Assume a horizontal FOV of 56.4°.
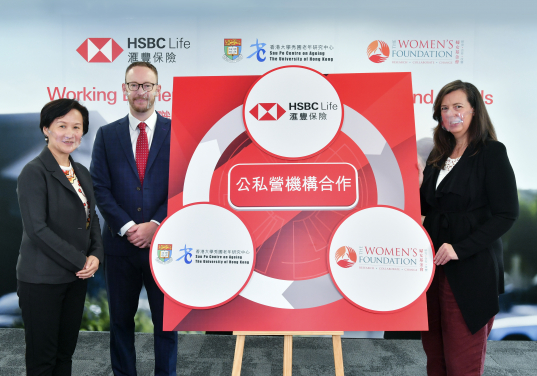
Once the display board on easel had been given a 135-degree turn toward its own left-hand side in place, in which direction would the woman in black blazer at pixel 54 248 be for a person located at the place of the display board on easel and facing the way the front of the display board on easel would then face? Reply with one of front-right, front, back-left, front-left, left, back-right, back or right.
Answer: back-left

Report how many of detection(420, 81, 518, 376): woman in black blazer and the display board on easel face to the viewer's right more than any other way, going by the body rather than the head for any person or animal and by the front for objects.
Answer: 0

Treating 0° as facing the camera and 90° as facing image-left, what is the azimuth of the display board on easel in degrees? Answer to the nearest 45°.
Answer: approximately 0°

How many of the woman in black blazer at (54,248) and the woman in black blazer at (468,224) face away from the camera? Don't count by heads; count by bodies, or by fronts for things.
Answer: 0

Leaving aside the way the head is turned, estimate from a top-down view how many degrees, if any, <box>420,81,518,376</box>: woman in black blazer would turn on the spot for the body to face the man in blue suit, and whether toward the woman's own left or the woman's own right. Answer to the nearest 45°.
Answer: approximately 45° to the woman's own right

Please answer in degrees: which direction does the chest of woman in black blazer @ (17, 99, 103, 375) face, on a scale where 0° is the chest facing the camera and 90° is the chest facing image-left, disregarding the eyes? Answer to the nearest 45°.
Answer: approximately 315°

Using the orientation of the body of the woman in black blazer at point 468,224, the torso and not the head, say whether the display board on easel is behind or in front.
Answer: in front

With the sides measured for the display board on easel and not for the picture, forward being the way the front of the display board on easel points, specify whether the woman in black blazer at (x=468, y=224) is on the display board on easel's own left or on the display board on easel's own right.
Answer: on the display board on easel's own left

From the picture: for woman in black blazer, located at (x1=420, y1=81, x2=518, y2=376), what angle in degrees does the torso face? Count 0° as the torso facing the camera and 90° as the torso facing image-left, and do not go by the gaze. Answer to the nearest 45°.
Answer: approximately 45°
